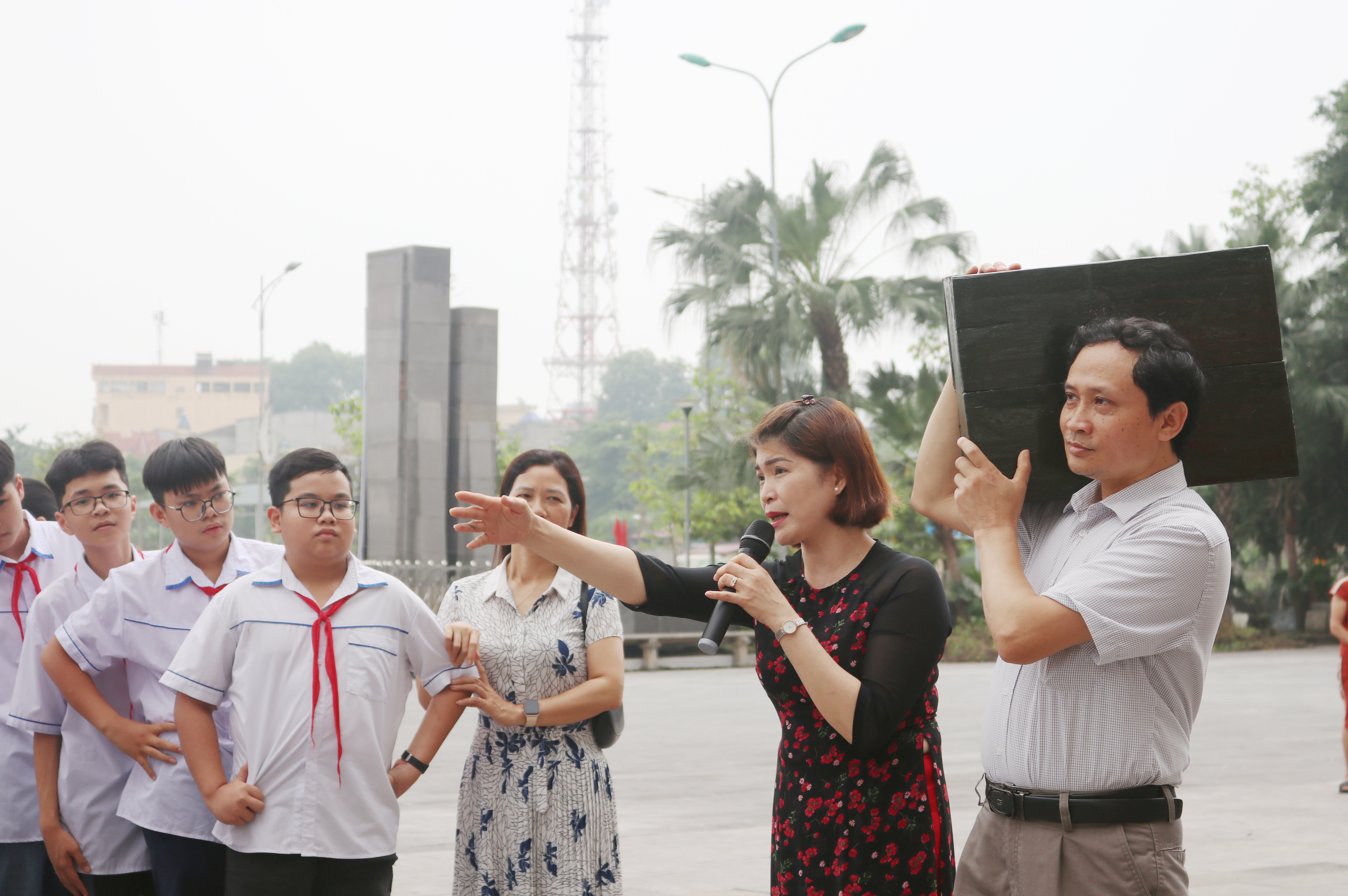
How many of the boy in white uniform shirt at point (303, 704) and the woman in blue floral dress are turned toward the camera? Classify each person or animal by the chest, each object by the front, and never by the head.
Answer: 2

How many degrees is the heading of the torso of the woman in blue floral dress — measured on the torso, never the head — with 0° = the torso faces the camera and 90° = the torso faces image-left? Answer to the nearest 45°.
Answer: approximately 0°

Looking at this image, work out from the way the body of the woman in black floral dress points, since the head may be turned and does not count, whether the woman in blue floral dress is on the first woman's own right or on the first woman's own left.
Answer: on the first woman's own right

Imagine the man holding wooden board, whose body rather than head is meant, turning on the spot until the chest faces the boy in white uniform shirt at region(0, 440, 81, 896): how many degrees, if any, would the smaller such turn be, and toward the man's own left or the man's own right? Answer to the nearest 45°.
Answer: approximately 45° to the man's own right

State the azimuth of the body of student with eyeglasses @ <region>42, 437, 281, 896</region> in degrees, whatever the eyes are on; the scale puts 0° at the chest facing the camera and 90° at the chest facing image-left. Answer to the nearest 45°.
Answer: approximately 315°

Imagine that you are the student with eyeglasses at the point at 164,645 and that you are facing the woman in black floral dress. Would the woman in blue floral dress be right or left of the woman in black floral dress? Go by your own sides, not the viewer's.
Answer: left

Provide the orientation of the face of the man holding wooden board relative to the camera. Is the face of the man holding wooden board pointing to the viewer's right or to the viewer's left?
to the viewer's left

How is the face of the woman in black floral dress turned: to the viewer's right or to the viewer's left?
to the viewer's left

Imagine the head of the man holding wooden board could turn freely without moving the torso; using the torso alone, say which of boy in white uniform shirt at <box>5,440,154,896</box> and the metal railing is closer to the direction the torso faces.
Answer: the boy in white uniform shirt

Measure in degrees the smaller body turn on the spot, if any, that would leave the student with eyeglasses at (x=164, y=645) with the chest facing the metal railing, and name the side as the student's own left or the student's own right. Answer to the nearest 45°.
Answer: approximately 135° to the student's own left

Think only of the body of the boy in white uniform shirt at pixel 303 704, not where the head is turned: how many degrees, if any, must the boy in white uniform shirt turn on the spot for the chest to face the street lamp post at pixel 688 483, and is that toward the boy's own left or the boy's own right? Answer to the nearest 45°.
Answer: approximately 180°

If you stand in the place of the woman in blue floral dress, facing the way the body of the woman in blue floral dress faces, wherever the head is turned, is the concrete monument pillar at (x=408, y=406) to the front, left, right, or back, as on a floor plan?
back

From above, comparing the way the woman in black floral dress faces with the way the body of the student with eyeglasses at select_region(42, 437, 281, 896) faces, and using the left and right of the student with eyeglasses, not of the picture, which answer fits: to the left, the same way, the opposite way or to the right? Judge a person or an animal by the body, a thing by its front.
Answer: to the right

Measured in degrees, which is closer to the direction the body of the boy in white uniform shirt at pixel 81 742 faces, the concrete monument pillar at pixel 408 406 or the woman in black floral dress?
the woman in black floral dress
